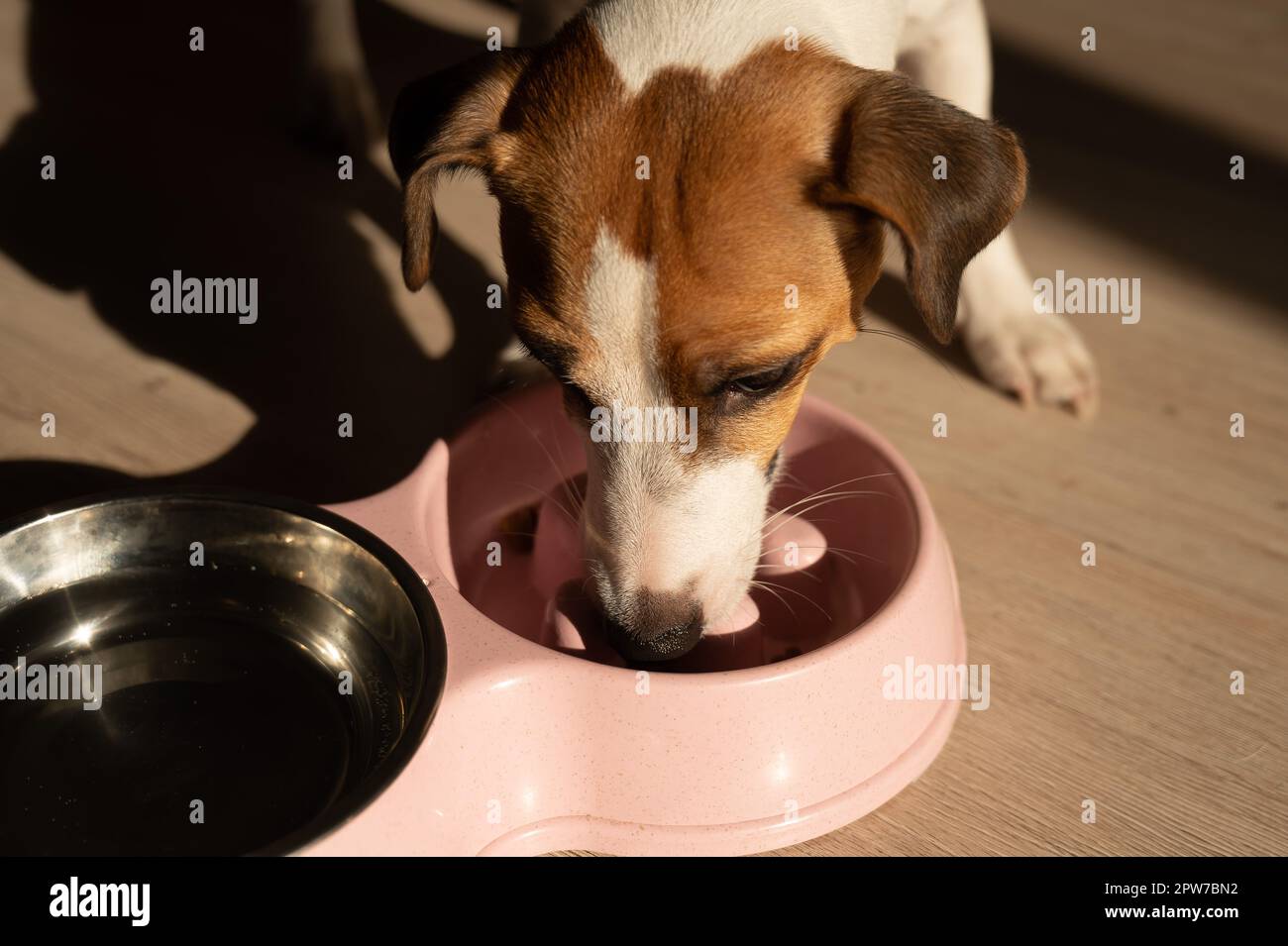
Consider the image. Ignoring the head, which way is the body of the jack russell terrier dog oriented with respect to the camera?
toward the camera
